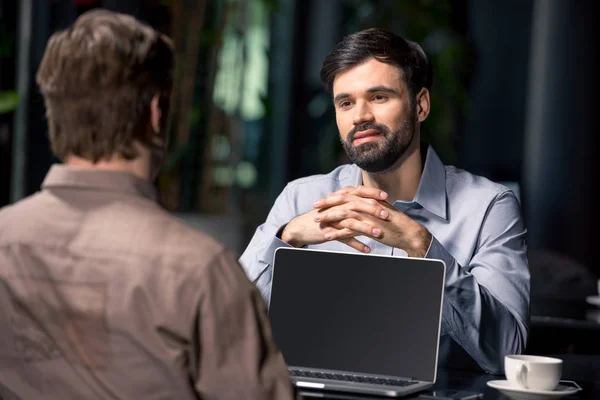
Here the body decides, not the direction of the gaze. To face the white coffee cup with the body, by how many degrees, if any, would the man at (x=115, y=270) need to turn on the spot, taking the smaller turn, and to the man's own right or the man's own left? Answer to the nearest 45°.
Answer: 0° — they already face it

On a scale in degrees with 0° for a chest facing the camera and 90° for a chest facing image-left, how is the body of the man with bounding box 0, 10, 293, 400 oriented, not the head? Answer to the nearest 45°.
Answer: approximately 225°

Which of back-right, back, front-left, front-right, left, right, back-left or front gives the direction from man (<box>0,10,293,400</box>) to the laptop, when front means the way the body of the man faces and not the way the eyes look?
front

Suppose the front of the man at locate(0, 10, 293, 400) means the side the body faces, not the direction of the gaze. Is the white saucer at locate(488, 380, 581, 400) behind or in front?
in front

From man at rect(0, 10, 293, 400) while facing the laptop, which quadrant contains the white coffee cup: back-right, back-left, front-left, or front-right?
front-right
